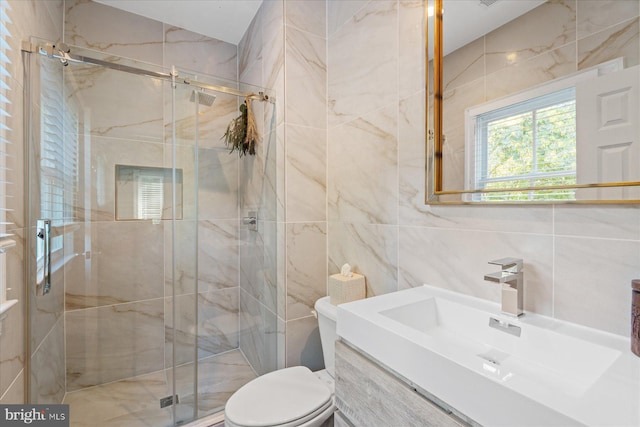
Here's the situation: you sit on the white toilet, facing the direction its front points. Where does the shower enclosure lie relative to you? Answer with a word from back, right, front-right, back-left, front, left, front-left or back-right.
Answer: right

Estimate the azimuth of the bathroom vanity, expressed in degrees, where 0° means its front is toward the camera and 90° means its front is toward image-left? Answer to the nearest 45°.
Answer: approximately 45°

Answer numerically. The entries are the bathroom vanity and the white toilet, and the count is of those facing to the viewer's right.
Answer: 0

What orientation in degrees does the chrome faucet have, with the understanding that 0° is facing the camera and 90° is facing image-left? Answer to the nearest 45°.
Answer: approximately 45°

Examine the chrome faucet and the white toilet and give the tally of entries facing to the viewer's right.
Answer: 0

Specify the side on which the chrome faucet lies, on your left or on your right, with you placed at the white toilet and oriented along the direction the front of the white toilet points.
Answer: on your left

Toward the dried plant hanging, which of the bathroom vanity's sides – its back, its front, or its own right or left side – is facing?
right

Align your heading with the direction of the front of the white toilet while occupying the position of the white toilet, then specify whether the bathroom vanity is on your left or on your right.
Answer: on your left

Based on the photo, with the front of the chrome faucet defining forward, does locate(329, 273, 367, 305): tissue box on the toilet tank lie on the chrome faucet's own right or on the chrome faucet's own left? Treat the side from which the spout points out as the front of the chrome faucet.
on the chrome faucet's own right

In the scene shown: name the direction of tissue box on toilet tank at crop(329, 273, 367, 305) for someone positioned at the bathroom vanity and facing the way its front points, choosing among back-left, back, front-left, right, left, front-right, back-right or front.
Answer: right

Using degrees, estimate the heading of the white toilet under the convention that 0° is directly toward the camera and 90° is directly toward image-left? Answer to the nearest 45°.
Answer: approximately 45°

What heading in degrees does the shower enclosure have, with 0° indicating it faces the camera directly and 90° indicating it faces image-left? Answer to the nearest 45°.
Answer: approximately 315°
